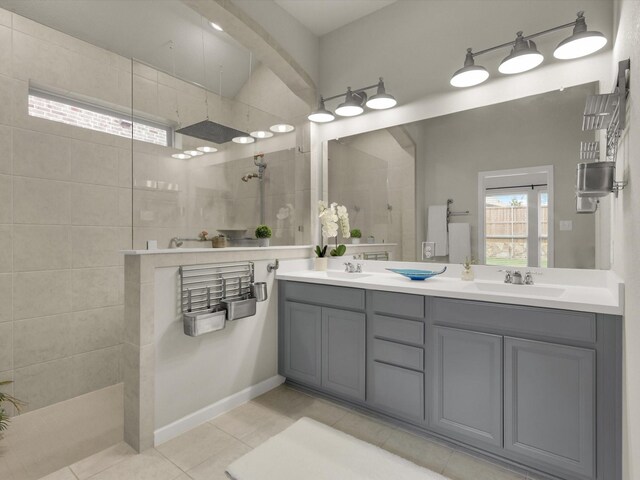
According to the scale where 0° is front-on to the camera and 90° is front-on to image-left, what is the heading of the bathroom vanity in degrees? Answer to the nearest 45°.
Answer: approximately 45°

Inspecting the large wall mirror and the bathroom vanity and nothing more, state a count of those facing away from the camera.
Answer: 0

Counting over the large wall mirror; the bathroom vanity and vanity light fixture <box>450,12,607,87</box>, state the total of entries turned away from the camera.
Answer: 0

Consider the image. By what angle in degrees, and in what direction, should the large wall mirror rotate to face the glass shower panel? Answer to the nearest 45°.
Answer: approximately 45° to its right

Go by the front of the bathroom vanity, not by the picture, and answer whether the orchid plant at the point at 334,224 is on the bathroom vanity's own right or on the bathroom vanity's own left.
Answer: on the bathroom vanity's own right

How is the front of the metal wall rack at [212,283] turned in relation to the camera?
facing the viewer and to the right of the viewer

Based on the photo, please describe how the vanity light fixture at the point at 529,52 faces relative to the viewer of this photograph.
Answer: facing the viewer and to the left of the viewer

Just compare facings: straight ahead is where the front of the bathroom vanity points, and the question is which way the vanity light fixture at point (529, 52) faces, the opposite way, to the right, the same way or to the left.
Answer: the same way

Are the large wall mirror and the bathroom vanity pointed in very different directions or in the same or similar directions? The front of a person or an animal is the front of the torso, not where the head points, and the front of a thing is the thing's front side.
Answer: same or similar directions
